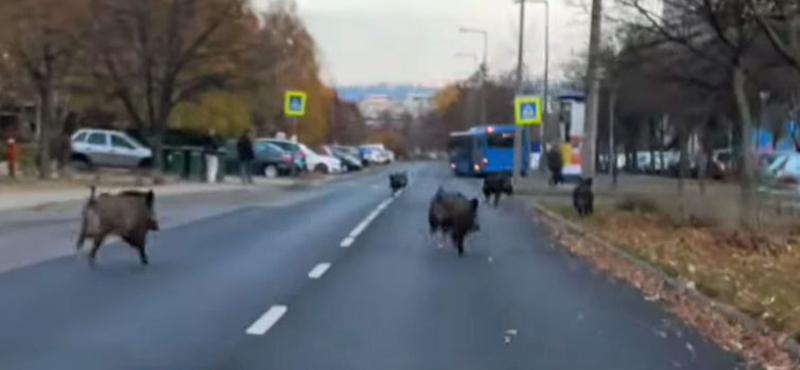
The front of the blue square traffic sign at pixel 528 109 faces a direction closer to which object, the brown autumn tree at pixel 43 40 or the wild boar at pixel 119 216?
the wild boar

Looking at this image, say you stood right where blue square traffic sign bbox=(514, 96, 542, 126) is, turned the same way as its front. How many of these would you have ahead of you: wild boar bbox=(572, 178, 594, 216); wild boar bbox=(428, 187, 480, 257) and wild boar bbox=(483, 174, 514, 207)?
3

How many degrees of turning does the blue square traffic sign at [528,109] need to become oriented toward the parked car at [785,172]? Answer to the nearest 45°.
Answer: approximately 45° to its left

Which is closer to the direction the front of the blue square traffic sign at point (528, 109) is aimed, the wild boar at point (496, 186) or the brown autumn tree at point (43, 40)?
the wild boar

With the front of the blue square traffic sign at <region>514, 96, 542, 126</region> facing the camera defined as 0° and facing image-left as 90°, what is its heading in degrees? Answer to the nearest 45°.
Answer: approximately 0°

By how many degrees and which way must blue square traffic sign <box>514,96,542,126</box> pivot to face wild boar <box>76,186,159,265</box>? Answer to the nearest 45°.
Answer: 0° — it already faces it

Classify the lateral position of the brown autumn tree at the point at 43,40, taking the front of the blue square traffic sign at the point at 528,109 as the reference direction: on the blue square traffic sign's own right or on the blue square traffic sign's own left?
on the blue square traffic sign's own right
